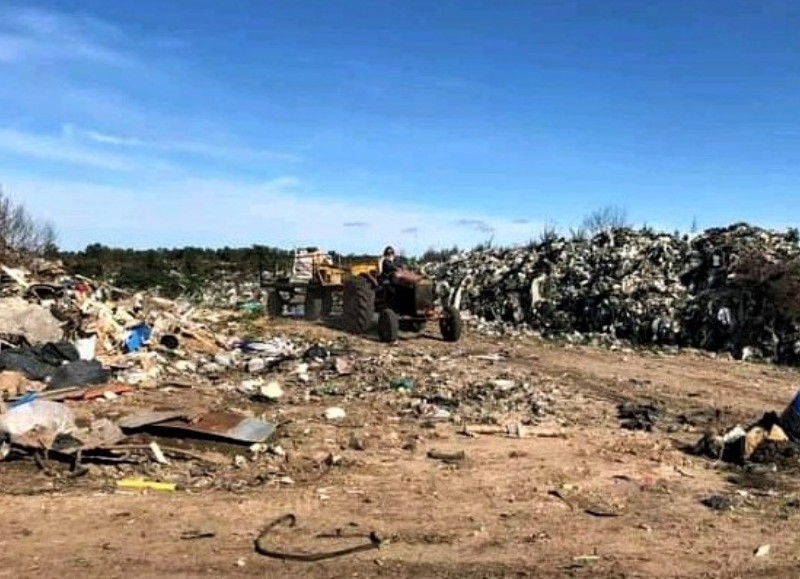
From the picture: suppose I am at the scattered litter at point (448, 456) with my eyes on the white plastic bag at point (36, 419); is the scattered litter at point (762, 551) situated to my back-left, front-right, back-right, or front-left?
back-left

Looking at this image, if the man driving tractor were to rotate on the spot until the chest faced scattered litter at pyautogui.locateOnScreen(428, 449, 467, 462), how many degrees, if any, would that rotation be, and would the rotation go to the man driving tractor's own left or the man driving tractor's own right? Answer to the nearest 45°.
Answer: approximately 45° to the man driving tractor's own right

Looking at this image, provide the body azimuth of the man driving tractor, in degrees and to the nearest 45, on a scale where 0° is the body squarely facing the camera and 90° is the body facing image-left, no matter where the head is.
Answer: approximately 315°

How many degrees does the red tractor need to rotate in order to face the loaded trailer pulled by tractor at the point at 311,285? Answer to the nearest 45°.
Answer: approximately 180°

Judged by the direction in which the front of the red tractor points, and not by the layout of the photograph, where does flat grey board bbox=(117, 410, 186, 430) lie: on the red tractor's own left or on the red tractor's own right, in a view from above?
on the red tractor's own right

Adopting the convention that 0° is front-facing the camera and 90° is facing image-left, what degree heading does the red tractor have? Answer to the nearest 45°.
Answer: approximately 315°
